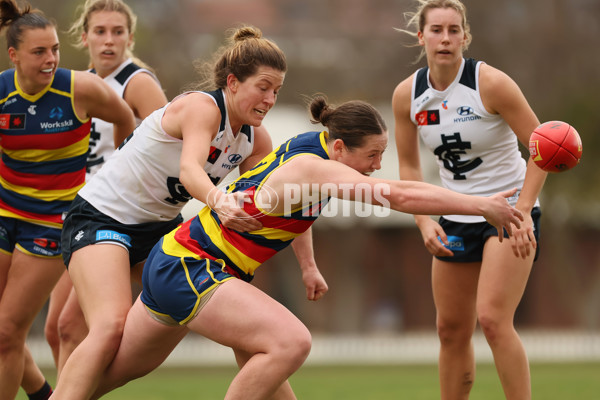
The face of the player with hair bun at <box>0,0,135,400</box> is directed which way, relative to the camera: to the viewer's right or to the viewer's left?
to the viewer's right

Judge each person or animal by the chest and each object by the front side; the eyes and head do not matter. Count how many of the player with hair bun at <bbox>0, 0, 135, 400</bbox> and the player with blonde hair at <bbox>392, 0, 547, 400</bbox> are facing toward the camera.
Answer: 2

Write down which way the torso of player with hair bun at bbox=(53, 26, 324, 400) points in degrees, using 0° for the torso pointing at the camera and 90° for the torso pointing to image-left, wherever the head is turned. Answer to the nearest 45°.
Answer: approximately 315°

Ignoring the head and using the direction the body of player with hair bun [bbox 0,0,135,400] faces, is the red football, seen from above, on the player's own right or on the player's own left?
on the player's own left

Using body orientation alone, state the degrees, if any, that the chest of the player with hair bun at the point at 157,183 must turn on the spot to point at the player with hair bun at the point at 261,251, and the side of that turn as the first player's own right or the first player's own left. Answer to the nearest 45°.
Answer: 0° — they already face them

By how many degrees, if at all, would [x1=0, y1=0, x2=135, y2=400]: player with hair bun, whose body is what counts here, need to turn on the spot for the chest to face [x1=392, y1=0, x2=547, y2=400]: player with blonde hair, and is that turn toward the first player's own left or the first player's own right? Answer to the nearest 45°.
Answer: approximately 90° to the first player's own left

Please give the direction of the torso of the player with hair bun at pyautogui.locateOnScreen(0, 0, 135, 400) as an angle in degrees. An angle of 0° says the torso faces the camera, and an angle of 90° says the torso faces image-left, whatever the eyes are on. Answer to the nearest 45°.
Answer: approximately 0°
